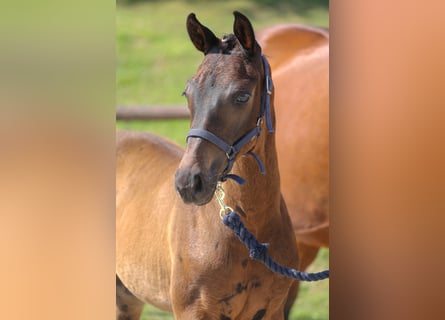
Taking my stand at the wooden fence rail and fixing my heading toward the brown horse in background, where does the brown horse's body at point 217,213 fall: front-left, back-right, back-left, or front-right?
front-right

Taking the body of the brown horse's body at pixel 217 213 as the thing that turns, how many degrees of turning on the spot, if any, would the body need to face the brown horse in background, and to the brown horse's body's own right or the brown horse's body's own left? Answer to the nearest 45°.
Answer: approximately 90° to the brown horse's body's own left

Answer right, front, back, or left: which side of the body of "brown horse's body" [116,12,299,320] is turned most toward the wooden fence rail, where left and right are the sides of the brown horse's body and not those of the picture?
back

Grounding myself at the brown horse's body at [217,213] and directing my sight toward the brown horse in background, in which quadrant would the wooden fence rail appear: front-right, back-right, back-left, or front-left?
front-left

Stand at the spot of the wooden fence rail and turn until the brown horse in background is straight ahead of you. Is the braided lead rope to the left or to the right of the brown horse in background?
right
